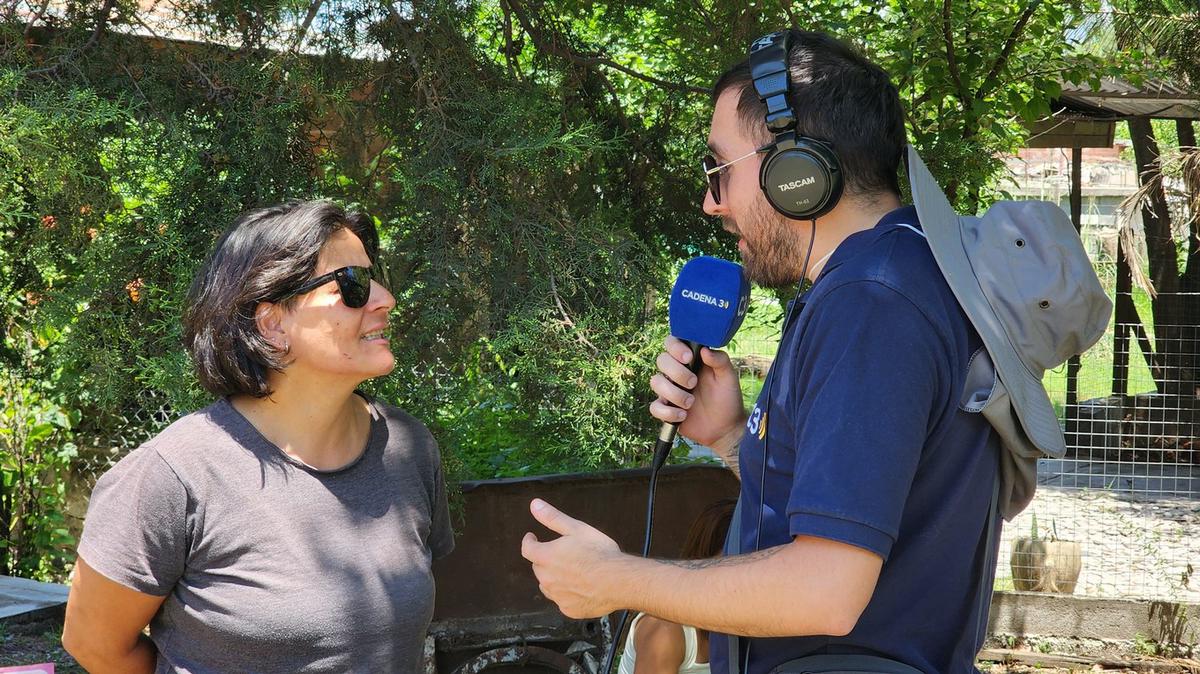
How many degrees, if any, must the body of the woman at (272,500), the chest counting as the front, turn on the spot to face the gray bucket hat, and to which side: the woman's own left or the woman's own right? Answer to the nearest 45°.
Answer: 0° — they already face it

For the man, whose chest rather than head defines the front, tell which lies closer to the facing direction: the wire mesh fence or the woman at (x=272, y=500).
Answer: the woman

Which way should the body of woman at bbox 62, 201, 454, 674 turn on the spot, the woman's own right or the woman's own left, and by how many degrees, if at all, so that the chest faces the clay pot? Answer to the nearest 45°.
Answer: approximately 90° to the woman's own left

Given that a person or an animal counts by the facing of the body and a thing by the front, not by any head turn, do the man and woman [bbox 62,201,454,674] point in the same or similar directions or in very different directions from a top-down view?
very different directions

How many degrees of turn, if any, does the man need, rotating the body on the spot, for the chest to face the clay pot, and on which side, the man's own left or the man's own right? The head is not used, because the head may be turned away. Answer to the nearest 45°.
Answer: approximately 90° to the man's own right

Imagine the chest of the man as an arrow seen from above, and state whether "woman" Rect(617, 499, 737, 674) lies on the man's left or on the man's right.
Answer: on the man's right

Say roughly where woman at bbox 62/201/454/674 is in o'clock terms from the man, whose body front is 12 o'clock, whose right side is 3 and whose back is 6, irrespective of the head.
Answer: The woman is roughly at 1 o'clock from the man.

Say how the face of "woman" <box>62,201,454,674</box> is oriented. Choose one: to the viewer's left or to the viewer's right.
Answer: to the viewer's right

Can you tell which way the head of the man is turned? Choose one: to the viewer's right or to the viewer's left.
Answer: to the viewer's left

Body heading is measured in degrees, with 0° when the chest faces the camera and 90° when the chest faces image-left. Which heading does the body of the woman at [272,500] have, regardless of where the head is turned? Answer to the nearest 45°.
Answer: approximately 315°

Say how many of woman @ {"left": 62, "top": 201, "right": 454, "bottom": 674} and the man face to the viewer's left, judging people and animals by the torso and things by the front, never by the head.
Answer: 1

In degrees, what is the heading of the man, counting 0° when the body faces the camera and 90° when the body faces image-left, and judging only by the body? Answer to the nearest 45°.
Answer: approximately 90°

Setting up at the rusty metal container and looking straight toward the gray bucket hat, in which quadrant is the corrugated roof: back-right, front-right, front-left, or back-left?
back-left
